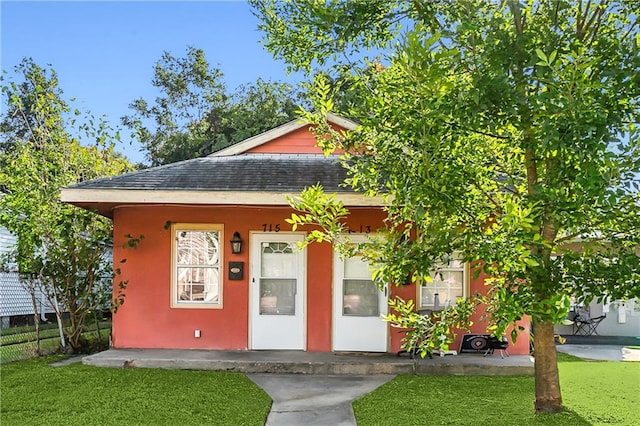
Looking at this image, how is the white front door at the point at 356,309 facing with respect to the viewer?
toward the camera

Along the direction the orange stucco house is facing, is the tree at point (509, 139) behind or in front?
in front

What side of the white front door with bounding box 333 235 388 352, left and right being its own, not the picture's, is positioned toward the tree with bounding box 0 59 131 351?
right

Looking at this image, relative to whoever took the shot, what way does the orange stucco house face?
facing the viewer

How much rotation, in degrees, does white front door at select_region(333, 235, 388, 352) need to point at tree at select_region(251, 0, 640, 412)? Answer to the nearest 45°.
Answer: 0° — it already faces it

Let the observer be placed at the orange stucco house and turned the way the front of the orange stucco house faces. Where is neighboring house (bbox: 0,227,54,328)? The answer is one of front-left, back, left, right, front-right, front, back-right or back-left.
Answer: back-right

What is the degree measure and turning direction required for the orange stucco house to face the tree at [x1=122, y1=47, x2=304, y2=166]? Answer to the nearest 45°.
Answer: approximately 180°
